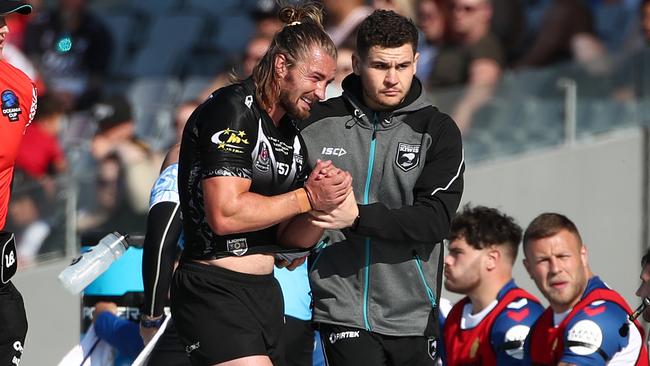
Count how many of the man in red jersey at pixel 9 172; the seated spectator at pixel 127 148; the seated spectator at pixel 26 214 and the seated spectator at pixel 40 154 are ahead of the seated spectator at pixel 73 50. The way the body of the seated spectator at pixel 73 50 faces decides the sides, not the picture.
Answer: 4

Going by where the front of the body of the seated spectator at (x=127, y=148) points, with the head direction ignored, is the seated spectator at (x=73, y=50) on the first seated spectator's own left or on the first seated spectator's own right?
on the first seated spectator's own right

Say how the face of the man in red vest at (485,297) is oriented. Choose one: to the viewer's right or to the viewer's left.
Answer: to the viewer's left
